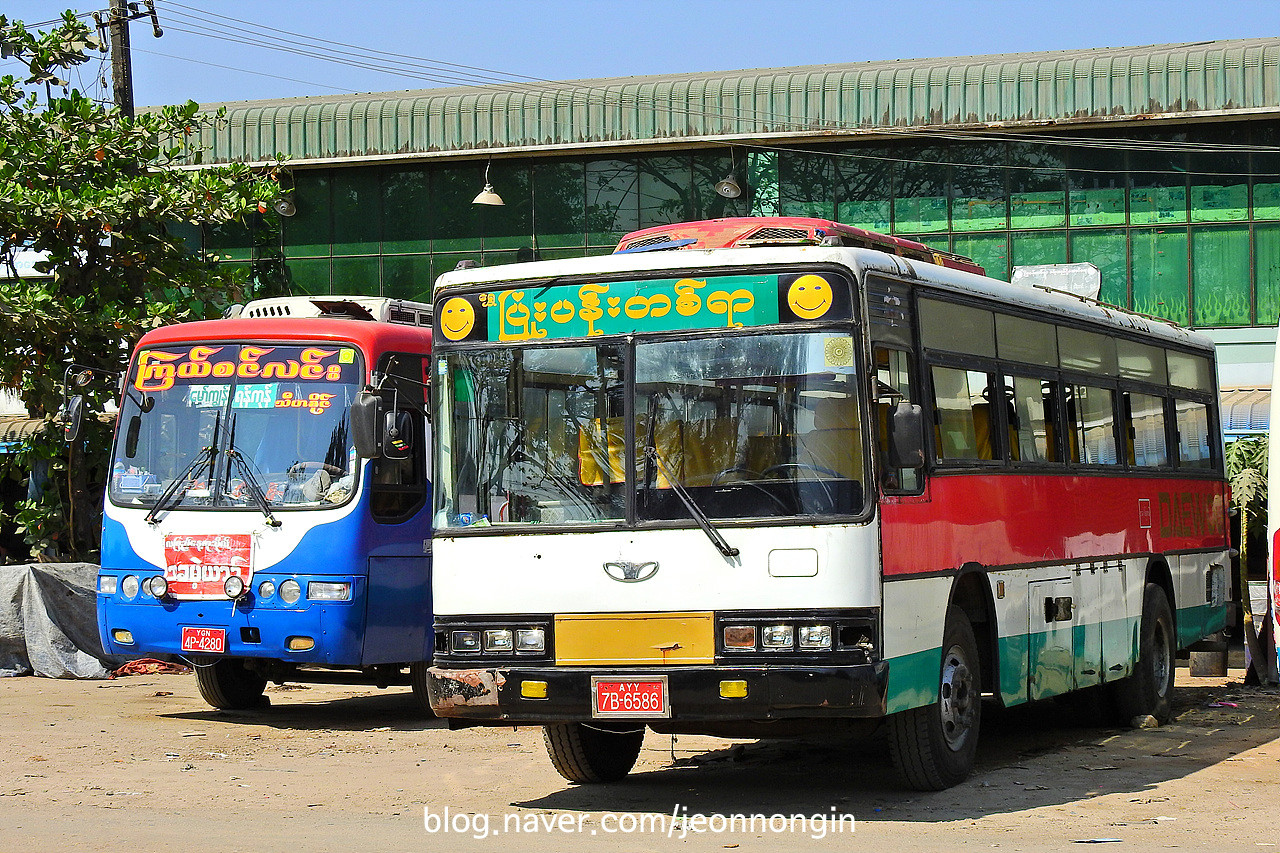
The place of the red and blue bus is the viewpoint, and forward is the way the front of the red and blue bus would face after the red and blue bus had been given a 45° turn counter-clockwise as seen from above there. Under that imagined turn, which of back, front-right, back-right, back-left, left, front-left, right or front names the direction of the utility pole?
back

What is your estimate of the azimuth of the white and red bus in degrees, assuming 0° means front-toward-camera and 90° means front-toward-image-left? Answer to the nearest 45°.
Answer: approximately 45°

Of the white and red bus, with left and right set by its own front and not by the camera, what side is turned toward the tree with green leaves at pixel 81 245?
right

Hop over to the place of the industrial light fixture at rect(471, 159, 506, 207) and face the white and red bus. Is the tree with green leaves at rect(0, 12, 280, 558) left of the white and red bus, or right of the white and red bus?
right

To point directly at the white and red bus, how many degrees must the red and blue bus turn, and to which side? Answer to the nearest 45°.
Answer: approximately 90° to its left

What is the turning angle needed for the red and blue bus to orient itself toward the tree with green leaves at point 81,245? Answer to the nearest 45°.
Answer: approximately 135° to its right

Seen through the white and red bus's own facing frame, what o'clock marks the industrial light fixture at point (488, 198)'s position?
The industrial light fixture is roughly at 4 o'clock from the white and red bus.

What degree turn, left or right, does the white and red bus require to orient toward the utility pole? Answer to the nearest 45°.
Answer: approximately 90° to its right

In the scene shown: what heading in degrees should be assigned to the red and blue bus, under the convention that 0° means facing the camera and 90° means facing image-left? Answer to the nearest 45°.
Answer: approximately 45°

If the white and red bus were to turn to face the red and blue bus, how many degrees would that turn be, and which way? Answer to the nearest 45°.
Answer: approximately 90° to its right
